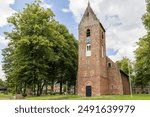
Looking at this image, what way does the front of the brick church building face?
toward the camera

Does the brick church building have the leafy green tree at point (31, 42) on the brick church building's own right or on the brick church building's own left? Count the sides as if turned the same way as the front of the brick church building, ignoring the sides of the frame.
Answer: on the brick church building's own right
